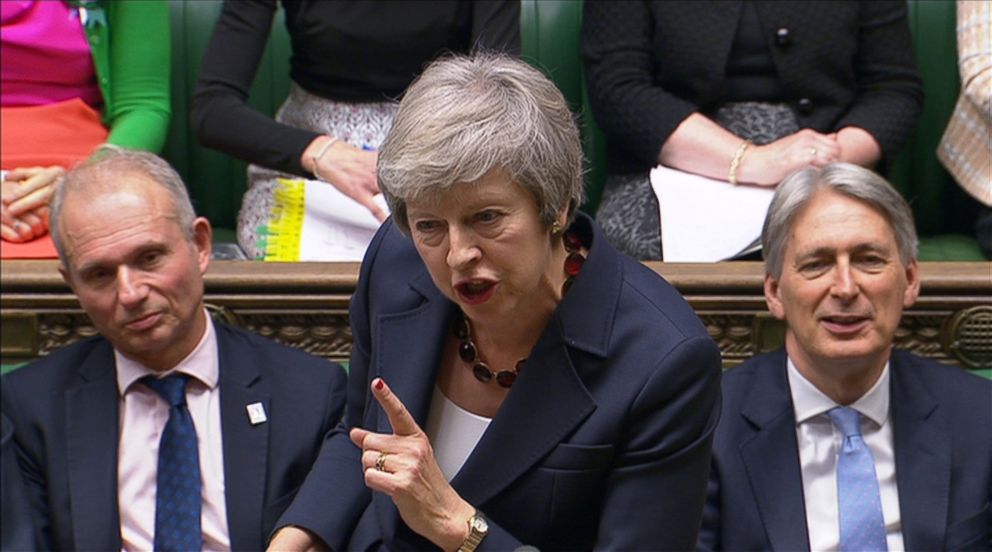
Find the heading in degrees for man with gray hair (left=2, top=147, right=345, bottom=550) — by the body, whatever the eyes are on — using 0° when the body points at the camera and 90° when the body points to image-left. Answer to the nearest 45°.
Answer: approximately 0°

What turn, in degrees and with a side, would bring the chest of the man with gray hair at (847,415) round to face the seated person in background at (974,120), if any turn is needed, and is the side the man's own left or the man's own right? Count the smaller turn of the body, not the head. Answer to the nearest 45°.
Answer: approximately 180°

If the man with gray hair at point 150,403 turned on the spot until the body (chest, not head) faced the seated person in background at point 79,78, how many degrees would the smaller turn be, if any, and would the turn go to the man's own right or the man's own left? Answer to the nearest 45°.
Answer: approximately 180°

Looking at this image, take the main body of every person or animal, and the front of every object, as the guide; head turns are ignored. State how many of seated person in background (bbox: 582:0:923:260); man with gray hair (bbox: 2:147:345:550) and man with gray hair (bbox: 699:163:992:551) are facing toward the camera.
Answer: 3

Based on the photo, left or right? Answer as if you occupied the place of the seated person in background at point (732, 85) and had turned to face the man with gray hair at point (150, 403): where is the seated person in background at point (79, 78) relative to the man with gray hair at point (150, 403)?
right

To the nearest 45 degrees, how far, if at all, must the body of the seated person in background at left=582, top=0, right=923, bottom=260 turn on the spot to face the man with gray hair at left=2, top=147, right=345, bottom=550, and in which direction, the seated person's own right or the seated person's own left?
approximately 45° to the seated person's own right

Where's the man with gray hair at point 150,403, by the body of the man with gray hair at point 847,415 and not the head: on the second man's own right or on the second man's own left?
on the second man's own right

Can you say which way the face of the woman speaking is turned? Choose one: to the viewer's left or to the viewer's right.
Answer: to the viewer's left

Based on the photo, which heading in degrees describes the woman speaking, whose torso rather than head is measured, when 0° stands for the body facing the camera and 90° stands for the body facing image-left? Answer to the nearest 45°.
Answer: approximately 45°
